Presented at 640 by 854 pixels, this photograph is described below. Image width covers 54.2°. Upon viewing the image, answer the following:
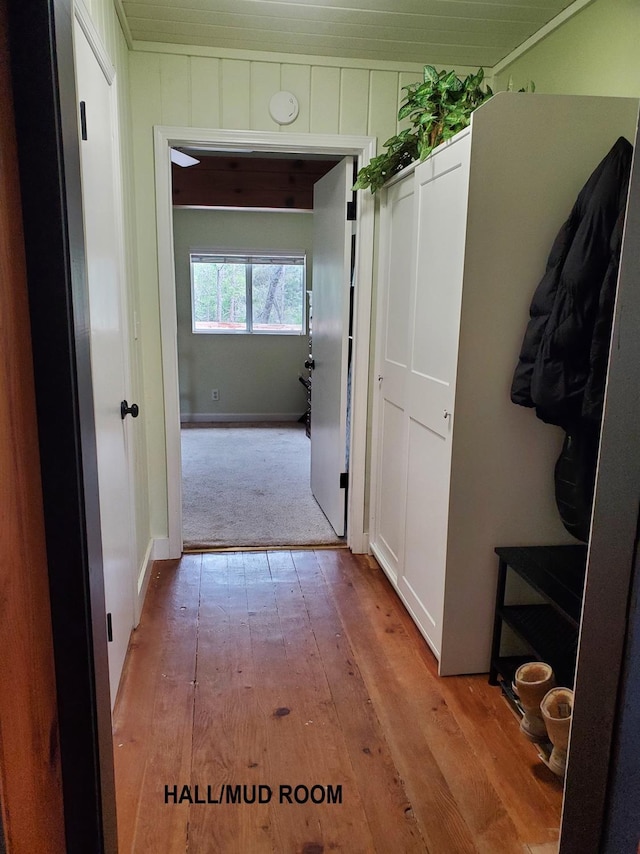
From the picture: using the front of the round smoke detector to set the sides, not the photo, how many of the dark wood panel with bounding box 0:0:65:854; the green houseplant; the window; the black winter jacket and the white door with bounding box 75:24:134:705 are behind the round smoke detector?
1

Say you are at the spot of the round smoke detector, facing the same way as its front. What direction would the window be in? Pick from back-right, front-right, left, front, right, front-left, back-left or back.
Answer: back

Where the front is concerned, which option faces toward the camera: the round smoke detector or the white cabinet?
the round smoke detector

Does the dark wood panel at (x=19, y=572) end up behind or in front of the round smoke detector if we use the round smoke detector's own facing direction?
in front

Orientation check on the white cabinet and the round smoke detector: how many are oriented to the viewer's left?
1

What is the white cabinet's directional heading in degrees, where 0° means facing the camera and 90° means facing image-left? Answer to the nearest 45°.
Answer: approximately 90°

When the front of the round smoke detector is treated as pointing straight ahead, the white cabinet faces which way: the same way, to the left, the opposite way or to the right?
to the right

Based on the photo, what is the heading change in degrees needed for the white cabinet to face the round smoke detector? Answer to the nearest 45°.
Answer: approximately 45° to its right

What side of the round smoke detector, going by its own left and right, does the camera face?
front
